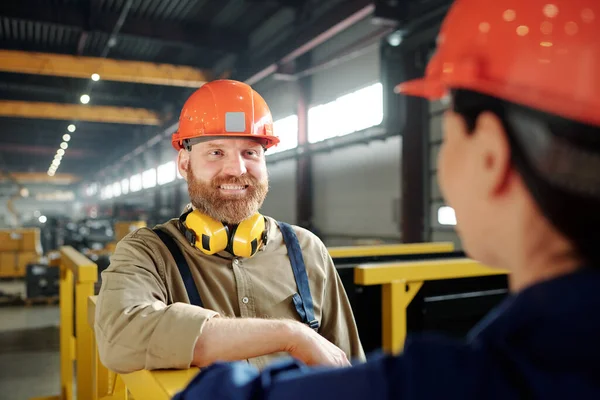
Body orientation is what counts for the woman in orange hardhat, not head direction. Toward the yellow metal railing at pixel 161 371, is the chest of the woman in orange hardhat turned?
yes

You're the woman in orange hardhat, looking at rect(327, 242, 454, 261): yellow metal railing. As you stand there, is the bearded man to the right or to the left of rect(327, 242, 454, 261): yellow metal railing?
left

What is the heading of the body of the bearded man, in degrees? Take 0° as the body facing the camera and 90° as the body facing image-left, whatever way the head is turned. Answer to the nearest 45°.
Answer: approximately 0°

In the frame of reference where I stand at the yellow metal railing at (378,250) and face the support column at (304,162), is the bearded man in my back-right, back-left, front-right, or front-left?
back-left

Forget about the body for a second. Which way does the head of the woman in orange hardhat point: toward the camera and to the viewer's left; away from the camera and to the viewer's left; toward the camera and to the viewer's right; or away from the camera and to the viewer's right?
away from the camera and to the viewer's left

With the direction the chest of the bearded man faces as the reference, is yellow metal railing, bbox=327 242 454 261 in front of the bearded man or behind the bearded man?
behind

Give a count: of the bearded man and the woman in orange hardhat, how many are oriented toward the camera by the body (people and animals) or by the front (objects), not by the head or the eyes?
1

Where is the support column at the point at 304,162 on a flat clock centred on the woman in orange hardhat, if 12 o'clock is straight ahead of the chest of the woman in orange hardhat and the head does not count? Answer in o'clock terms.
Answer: The support column is roughly at 1 o'clock from the woman in orange hardhat.

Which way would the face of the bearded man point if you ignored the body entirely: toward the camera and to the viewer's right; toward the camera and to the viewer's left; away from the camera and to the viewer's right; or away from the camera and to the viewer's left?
toward the camera and to the viewer's right

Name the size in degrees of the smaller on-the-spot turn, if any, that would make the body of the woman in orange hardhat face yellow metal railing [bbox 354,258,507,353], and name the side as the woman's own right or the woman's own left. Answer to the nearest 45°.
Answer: approximately 45° to the woman's own right

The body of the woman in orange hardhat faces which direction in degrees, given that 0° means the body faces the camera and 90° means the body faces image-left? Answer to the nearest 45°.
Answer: approximately 135°

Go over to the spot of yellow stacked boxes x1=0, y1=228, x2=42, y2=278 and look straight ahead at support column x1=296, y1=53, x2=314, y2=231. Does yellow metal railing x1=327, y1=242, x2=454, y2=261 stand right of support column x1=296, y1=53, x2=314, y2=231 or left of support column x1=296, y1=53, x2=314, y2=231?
right

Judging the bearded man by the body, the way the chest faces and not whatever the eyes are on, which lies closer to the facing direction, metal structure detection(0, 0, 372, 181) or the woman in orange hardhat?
the woman in orange hardhat
